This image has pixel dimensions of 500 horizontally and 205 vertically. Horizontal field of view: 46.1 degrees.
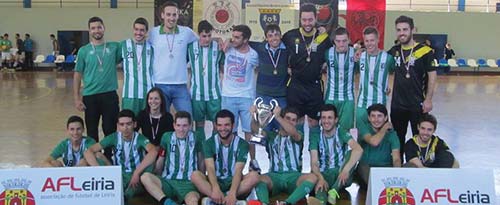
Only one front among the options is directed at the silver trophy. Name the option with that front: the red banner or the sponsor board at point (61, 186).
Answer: the red banner

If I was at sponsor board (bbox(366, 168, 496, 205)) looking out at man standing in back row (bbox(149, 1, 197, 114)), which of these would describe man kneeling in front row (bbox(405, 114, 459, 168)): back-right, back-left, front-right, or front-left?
front-right

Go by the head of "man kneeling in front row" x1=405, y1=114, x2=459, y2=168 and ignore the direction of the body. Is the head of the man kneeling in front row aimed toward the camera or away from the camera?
toward the camera

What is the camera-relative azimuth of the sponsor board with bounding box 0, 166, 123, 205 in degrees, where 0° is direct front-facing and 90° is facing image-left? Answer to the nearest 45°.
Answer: approximately 0°

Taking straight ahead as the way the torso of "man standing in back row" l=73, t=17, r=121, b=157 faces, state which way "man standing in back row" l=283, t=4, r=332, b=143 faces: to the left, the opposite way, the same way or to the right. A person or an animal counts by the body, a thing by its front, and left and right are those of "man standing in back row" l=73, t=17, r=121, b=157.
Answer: the same way

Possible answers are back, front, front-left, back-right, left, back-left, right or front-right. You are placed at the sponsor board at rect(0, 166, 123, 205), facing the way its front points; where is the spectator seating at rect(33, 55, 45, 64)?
back

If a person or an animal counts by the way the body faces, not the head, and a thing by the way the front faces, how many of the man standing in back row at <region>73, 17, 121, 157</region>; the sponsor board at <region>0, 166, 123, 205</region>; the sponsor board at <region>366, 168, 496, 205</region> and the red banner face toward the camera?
4

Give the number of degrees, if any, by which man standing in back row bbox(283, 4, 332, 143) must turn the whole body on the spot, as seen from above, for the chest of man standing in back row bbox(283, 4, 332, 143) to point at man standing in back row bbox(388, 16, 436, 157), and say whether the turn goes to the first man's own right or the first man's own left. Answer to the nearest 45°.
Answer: approximately 90° to the first man's own left

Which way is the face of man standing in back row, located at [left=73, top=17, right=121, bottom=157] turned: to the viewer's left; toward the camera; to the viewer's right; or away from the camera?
toward the camera

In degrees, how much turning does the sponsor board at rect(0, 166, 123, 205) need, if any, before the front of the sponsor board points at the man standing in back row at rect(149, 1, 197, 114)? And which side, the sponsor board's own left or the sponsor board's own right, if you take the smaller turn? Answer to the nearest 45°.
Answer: approximately 135° to the sponsor board's own left

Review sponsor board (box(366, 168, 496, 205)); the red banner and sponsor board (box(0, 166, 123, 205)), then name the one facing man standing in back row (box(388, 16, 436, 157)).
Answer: the red banner

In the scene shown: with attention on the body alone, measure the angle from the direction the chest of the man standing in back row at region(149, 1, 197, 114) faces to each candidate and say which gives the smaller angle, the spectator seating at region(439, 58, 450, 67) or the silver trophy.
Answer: the silver trophy

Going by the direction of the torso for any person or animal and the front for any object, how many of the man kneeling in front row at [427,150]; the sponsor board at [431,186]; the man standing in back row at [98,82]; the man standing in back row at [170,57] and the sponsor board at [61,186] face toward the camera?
5

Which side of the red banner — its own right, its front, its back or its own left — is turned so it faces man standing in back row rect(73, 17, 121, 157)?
front

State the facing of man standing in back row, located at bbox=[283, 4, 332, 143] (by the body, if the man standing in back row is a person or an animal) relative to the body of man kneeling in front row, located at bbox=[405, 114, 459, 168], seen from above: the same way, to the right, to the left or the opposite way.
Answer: the same way

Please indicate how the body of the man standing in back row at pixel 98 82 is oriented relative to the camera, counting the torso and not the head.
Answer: toward the camera

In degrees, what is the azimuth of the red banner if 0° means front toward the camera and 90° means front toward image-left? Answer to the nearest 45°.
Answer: approximately 0°

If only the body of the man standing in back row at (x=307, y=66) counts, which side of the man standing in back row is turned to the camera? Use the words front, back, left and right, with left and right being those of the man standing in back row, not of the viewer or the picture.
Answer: front

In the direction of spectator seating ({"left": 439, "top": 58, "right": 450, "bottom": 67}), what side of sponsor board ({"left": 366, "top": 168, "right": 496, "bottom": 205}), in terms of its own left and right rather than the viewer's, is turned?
back

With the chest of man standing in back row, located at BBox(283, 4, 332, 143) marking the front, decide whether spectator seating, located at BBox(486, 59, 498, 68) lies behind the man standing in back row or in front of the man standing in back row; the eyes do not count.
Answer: behind
